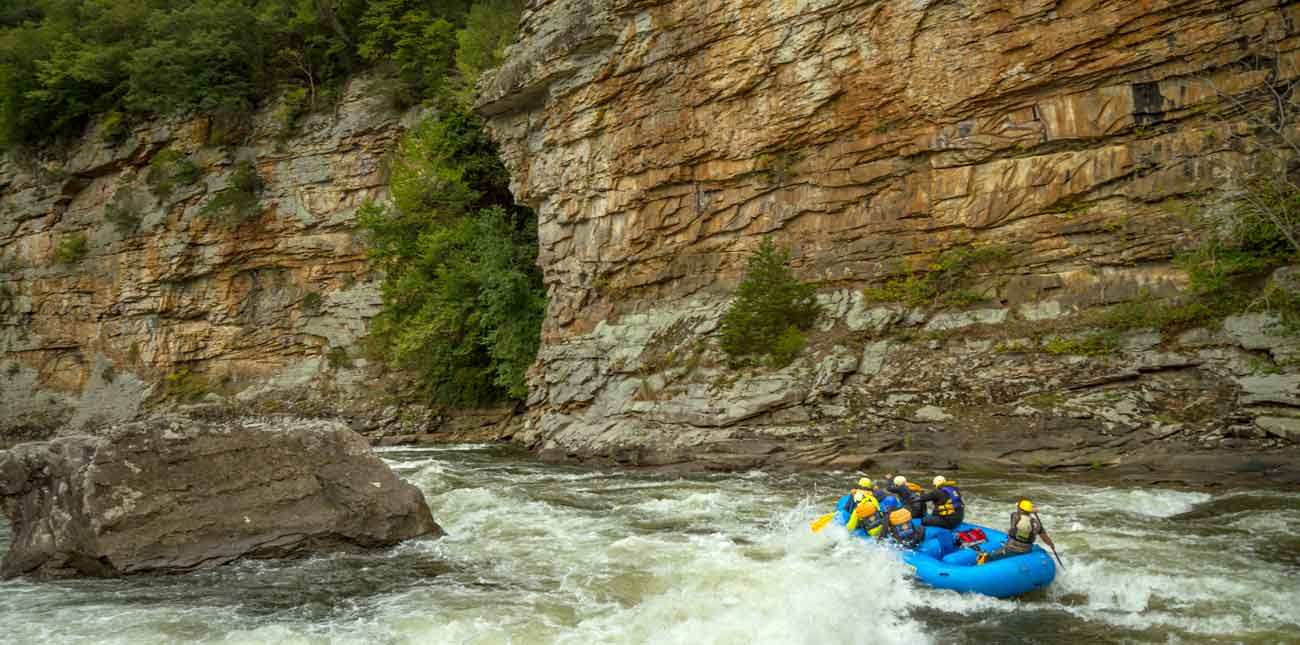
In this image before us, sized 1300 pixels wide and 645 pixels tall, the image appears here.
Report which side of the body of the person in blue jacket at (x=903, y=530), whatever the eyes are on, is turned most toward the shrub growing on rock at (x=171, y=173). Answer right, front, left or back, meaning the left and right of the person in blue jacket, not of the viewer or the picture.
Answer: front

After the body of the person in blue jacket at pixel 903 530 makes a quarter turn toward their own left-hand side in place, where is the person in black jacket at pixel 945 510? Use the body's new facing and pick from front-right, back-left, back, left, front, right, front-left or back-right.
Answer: back

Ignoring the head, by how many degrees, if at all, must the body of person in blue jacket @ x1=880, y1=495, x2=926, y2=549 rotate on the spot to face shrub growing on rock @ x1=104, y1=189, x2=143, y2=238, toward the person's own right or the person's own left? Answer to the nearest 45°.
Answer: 0° — they already face it

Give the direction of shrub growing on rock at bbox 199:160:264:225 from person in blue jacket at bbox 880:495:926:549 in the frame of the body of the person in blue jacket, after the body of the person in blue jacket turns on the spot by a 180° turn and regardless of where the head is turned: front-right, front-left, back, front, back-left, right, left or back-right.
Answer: back

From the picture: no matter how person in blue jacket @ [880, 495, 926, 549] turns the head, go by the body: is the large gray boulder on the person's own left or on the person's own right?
on the person's own left

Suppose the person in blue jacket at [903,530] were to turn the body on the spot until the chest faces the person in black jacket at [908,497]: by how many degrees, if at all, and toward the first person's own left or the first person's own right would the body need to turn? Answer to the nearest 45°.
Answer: approximately 45° to the first person's own right

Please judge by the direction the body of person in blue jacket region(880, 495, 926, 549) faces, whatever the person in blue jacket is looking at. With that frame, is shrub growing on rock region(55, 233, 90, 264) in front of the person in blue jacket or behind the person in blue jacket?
in front

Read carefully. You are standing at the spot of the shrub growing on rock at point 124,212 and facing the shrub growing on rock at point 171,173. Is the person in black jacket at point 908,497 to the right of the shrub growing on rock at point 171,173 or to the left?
right

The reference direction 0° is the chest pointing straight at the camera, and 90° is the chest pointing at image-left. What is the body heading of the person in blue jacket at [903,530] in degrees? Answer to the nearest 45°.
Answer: approximately 135°
